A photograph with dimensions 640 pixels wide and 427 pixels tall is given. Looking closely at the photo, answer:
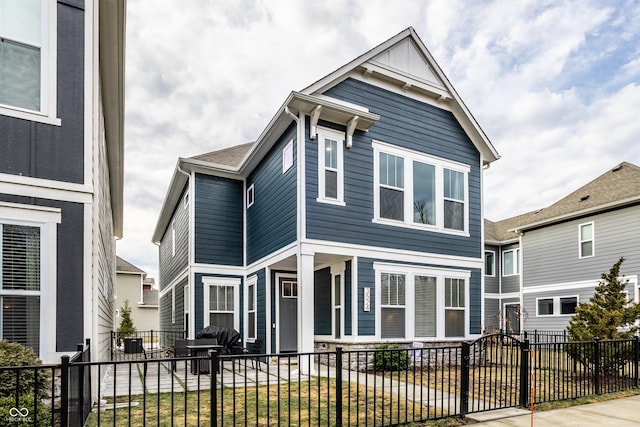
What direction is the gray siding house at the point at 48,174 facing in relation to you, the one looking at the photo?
facing the viewer

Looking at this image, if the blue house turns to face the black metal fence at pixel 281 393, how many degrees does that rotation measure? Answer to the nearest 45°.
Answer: approximately 45° to its right

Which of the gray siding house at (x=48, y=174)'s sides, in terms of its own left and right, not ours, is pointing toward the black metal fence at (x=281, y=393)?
left

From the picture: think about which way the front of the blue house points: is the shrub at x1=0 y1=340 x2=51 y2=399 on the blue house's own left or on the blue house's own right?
on the blue house's own right

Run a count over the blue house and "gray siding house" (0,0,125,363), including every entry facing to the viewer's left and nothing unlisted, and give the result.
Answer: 0

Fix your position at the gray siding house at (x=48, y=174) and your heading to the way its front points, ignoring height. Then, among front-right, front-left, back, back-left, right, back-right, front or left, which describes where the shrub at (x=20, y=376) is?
front

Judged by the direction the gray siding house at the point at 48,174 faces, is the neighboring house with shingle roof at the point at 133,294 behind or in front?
behind
